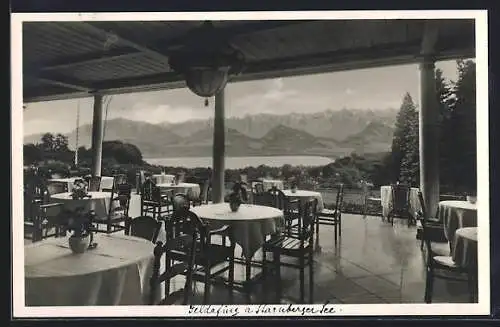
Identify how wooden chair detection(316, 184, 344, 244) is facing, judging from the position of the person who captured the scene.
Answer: facing to the left of the viewer

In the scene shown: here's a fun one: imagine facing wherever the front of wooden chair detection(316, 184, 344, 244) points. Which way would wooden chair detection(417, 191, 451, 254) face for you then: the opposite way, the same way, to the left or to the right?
the opposite way

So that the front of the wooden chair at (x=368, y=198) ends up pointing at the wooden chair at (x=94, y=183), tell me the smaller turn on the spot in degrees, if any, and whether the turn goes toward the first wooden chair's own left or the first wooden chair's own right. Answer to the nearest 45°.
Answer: approximately 180°

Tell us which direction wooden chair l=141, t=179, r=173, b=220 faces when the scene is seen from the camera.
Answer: facing away from the viewer and to the right of the viewer

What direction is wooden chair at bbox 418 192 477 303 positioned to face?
to the viewer's right

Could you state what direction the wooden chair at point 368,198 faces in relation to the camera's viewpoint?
facing to the right of the viewer

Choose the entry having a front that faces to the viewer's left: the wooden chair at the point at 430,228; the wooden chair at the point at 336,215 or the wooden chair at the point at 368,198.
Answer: the wooden chair at the point at 336,215

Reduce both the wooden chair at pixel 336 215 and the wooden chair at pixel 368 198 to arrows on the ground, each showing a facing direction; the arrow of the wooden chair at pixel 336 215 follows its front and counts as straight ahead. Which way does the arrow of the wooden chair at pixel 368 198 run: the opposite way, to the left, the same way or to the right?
the opposite way

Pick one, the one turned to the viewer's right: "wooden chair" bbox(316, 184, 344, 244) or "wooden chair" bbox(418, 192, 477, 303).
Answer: "wooden chair" bbox(418, 192, 477, 303)

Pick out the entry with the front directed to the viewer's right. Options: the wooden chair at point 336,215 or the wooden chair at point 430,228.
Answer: the wooden chair at point 430,228

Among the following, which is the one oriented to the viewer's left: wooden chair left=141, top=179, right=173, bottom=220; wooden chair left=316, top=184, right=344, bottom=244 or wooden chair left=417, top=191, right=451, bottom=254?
wooden chair left=316, top=184, right=344, bottom=244
